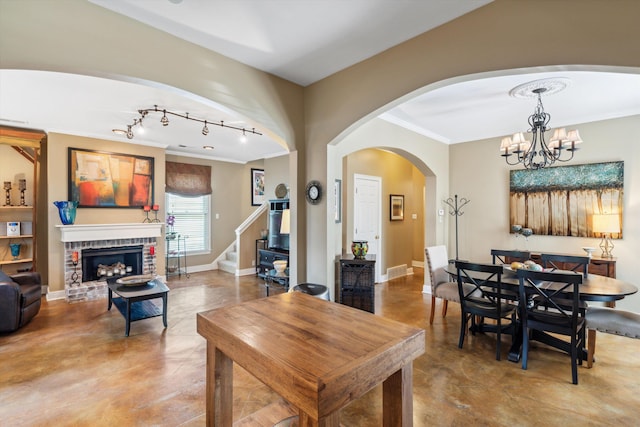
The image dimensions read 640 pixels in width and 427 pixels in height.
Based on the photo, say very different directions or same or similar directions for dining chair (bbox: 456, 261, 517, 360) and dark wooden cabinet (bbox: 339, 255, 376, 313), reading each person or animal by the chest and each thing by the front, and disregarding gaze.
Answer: very different directions

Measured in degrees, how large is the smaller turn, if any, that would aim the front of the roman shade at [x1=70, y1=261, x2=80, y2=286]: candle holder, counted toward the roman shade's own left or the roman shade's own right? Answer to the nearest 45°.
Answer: approximately 45° to the roman shade's own right

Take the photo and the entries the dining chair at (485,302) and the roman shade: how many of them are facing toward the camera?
1

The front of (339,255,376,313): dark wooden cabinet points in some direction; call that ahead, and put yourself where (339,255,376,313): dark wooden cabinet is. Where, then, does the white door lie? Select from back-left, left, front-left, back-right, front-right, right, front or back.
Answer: back-right

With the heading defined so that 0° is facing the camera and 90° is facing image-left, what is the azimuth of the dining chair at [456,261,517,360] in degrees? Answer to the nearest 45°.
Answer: approximately 225°

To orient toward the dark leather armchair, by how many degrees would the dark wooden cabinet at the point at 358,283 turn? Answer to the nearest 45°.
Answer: approximately 45° to its right

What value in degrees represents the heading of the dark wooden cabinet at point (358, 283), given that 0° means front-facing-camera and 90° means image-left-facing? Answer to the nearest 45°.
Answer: approximately 45°
